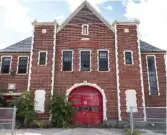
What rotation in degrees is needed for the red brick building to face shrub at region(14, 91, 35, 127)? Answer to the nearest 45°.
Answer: approximately 90° to its right

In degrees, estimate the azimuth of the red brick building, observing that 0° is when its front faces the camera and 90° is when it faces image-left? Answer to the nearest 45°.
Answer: approximately 0°
